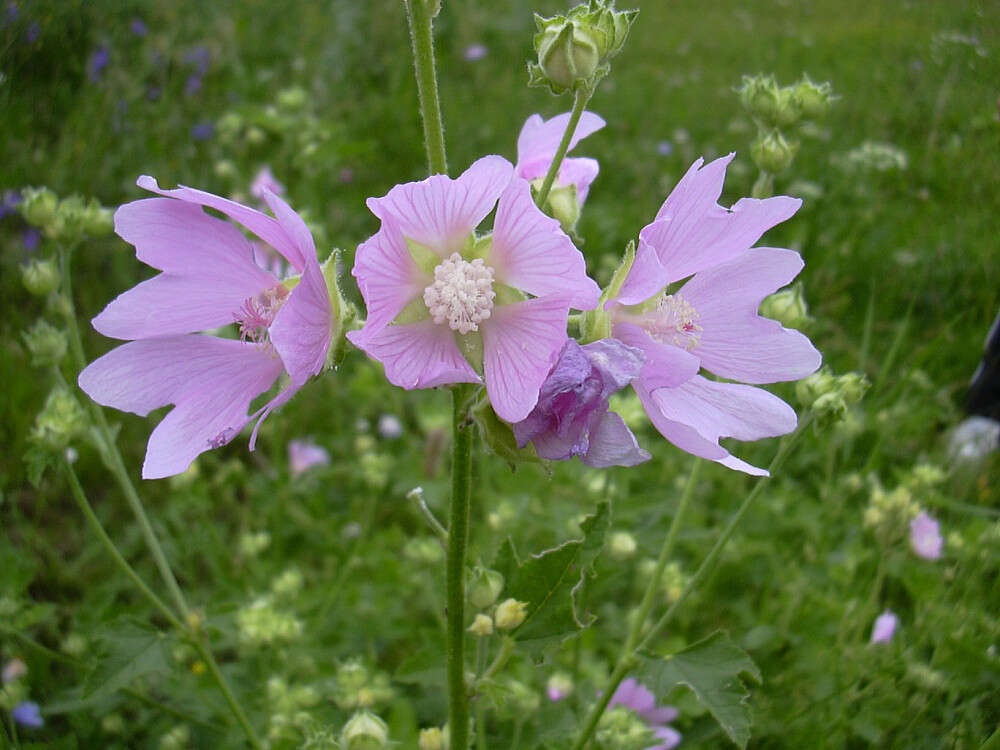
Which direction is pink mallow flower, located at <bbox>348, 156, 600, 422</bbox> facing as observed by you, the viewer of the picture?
facing the viewer

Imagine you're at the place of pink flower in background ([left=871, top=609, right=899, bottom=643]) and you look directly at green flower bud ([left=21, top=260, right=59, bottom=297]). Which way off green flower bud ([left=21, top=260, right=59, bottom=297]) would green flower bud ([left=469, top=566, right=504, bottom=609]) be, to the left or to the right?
left

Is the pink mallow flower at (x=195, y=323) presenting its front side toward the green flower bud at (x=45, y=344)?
no

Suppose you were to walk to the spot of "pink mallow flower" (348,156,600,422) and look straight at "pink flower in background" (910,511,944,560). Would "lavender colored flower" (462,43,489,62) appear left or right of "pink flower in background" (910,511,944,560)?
left

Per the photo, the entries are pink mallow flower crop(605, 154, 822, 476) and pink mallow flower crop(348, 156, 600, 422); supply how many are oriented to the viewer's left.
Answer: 0

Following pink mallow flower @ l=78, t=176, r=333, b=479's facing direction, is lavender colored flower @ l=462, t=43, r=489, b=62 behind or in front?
behind

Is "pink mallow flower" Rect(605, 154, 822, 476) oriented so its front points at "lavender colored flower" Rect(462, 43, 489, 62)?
no
